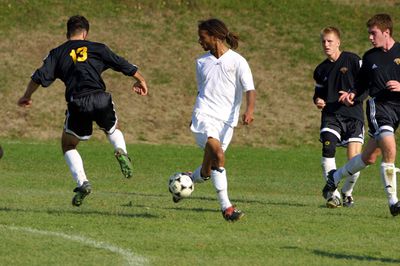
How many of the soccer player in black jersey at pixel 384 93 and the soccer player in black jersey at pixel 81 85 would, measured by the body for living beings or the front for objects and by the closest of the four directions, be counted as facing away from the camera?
1

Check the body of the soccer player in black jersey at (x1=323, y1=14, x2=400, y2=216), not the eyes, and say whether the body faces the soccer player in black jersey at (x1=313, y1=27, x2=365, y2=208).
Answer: no

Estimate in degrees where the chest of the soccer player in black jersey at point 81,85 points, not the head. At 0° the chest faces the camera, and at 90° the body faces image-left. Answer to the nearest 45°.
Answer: approximately 180°

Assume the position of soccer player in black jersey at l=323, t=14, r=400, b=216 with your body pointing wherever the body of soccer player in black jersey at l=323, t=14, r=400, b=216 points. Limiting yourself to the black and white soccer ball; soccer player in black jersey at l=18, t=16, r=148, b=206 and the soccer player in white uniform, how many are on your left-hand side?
0

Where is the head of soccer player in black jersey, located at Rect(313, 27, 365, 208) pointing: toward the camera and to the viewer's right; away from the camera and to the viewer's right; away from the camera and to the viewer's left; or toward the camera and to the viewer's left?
toward the camera and to the viewer's left

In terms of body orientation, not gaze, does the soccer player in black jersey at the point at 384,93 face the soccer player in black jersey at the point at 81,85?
no

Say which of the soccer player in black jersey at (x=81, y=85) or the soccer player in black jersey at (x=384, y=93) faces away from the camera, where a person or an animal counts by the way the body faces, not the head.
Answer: the soccer player in black jersey at (x=81, y=85)

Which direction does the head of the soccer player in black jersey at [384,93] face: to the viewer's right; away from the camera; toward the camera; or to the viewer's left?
to the viewer's left

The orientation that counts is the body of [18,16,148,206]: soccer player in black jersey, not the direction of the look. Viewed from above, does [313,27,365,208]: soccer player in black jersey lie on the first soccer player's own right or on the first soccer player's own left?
on the first soccer player's own right

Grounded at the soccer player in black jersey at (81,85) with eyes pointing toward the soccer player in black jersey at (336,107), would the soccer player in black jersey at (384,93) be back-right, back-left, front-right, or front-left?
front-right

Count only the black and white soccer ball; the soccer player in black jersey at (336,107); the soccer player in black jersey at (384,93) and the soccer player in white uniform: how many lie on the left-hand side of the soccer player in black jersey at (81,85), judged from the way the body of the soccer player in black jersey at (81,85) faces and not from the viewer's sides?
0

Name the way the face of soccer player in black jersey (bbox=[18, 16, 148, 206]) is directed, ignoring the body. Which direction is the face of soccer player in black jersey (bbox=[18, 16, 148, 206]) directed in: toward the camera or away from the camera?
away from the camera

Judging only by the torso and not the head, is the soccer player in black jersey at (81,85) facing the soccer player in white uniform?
no
